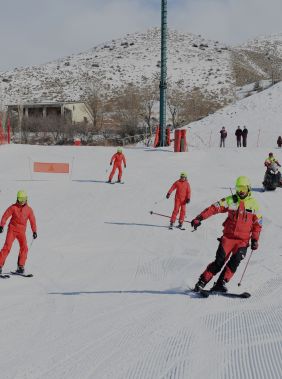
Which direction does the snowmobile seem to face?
toward the camera

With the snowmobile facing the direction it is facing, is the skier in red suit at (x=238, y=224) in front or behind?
in front

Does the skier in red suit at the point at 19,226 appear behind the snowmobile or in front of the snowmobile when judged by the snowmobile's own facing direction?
in front

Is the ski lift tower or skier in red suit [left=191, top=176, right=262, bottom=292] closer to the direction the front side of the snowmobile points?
the skier in red suit

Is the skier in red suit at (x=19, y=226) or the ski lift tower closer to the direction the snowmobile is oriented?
the skier in red suit

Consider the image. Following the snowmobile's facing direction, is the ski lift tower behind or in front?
behind
